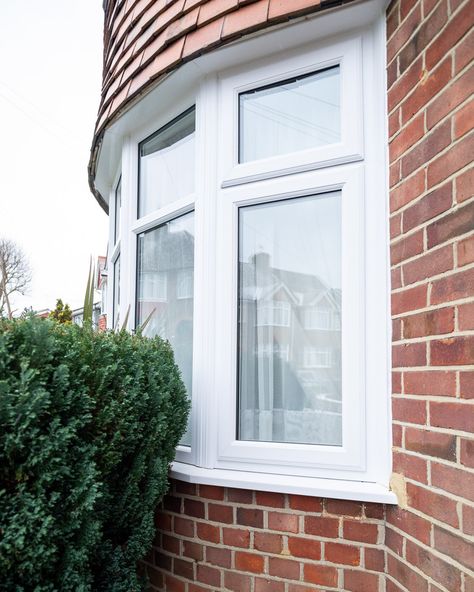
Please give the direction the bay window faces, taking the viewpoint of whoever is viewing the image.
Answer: facing the viewer and to the left of the viewer

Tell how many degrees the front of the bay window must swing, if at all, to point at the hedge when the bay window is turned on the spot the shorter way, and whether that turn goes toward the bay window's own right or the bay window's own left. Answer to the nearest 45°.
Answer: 0° — it already faces it
